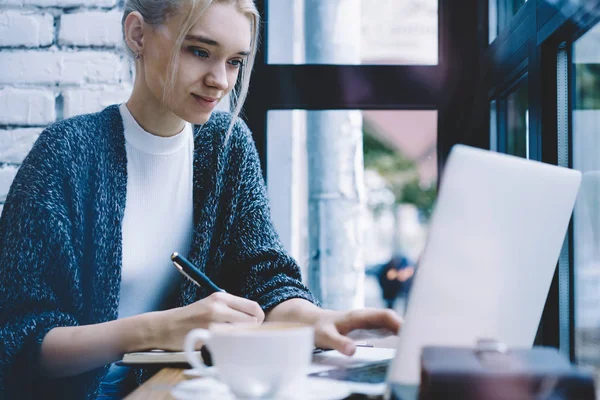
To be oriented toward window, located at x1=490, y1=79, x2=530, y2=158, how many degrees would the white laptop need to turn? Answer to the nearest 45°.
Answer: approximately 45° to its right

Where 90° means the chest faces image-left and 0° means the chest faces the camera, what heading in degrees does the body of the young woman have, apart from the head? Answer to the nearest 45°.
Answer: approximately 315°

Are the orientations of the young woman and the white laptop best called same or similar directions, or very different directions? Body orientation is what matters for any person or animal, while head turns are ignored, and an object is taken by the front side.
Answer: very different directions

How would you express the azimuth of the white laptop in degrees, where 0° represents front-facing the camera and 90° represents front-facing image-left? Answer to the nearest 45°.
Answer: approximately 135°

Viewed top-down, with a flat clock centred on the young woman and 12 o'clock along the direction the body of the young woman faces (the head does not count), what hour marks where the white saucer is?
The white saucer is roughly at 1 o'clock from the young woman.

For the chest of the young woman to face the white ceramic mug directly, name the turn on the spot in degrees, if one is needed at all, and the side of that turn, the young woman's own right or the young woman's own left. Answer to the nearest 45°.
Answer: approximately 45° to the young woman's own right
